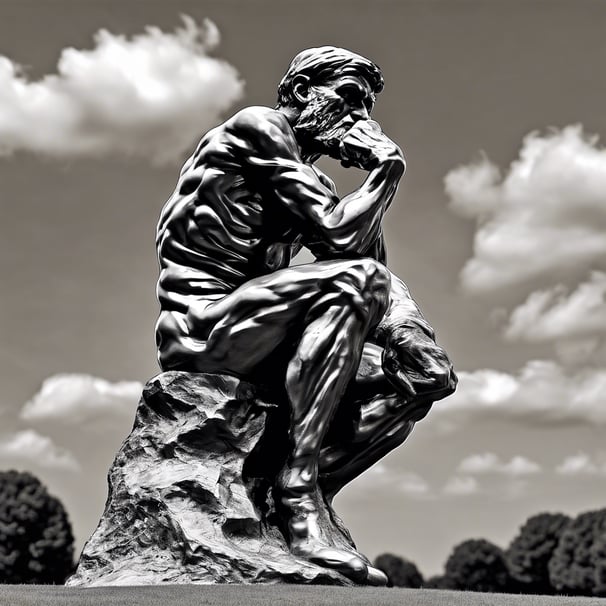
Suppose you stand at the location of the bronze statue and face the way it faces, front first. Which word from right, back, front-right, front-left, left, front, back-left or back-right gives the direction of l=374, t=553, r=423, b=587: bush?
left

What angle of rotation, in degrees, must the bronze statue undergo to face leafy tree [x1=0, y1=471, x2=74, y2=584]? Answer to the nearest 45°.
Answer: approximately 90° to its left

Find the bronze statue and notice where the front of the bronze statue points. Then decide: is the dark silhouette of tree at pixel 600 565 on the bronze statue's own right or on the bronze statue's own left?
on the bronze statue's own left

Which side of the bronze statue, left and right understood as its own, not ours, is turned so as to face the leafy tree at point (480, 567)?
left

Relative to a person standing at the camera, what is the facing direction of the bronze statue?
facing to the right of the viewer
